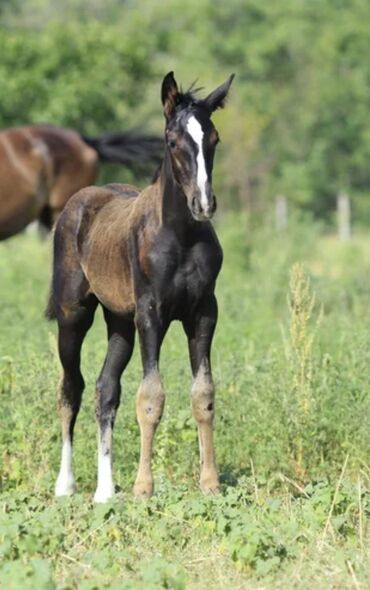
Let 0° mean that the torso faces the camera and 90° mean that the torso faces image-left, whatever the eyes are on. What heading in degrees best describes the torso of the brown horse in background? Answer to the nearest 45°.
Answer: approximately 90°

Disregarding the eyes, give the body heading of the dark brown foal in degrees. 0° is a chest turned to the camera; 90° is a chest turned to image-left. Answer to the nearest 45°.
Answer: approximately 315°

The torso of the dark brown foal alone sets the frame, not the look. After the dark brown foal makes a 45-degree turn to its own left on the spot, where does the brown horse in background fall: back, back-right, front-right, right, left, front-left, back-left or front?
left

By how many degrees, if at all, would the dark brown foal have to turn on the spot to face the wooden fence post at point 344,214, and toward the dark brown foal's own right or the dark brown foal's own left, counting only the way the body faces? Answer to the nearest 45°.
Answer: approximately 135° to the dark brown foal's own left
